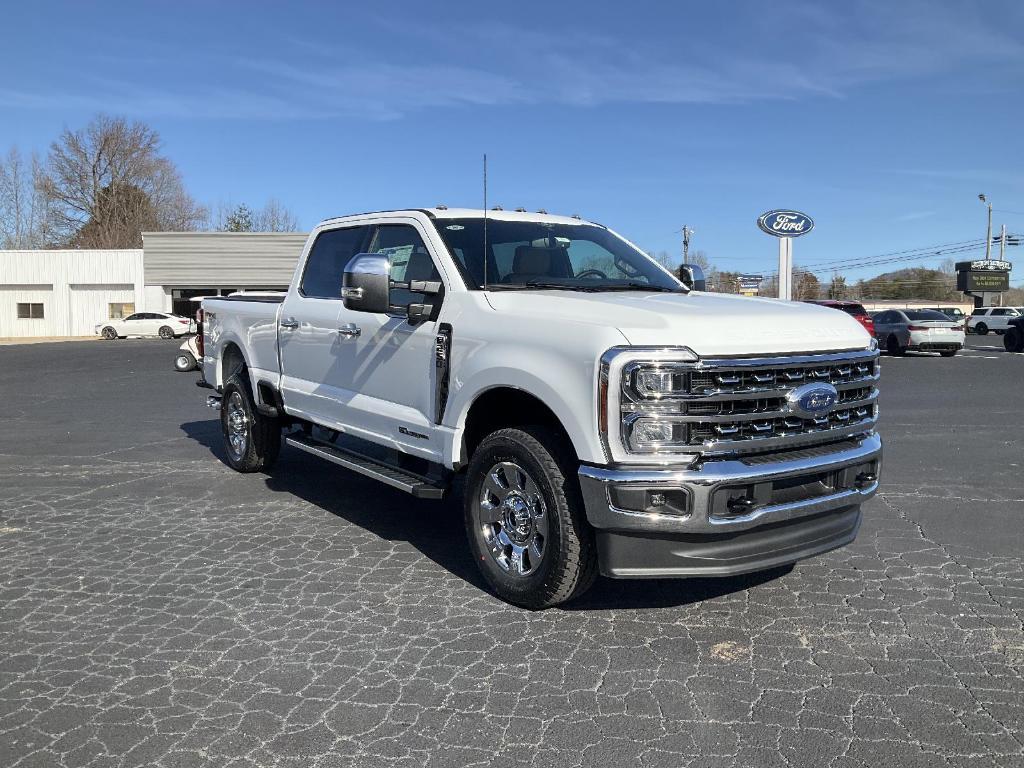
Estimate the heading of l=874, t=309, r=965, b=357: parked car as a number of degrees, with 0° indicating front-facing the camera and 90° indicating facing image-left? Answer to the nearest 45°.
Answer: approximately 135°

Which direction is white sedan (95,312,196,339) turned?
to the viewer's left

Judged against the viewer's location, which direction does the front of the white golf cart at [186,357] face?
facing to the left of the viewer

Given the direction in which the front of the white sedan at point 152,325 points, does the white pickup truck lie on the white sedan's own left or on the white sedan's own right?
on the white sedan's own left

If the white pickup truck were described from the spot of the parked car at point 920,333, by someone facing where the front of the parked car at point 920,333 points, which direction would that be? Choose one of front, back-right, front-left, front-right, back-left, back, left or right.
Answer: back-left

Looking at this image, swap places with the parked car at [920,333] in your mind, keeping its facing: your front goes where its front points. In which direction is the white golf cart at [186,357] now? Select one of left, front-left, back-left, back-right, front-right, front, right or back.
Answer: left

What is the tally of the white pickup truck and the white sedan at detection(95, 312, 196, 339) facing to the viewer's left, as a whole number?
1

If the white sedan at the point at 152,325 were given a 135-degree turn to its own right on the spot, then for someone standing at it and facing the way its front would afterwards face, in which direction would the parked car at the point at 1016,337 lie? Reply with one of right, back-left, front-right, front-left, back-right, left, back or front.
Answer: right

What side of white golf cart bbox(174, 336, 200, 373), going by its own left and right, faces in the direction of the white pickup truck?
left

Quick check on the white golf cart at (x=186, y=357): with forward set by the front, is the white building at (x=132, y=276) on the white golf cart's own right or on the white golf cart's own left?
on the white golf cart's own right

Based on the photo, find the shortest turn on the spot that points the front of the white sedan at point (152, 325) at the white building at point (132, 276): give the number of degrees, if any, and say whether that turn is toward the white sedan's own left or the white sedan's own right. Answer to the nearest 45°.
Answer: approximately 90° to the white sedan's own right

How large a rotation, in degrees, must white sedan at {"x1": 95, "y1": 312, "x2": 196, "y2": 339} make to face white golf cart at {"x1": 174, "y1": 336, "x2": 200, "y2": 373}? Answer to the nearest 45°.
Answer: approximately 90° to its left

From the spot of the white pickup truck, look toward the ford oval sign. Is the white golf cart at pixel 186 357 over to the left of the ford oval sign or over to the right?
left

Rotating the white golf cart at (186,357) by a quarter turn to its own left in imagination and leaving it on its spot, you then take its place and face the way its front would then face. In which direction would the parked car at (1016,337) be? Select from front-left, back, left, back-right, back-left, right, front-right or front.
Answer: left

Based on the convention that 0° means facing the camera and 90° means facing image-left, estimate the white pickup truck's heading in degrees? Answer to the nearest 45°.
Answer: approximately 315°
